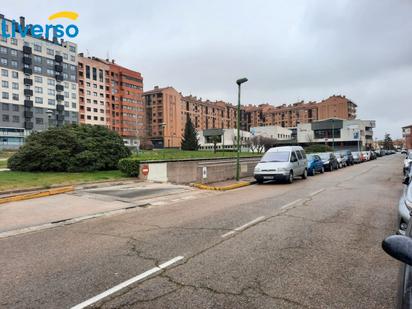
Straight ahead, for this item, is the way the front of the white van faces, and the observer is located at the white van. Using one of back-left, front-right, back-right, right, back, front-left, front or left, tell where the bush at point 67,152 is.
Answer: front-right

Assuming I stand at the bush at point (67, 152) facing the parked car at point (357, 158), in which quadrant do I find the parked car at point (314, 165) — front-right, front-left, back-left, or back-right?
front-right

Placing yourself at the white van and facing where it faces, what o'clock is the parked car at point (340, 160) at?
The parked car is roughly at 5 o'clock from the white van.

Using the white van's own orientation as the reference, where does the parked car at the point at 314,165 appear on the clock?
The parked car is roughly at 5 o'clock from the white van.

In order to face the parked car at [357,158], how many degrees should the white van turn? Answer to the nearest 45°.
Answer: approximately 135° to its right

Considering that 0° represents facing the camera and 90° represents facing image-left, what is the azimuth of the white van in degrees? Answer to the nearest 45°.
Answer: approximately 45°

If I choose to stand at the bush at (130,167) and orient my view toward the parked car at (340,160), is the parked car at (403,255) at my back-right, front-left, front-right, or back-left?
back-right

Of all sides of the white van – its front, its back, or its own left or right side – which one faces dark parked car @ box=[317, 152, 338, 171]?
back

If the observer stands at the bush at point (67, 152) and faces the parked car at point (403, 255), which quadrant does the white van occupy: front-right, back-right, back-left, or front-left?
front-left

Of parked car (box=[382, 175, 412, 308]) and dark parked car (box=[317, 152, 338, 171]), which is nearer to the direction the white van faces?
the parked car

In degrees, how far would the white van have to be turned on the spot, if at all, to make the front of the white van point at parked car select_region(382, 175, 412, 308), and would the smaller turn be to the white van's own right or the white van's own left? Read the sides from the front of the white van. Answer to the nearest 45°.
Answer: approximately 45° to the white van's own left
